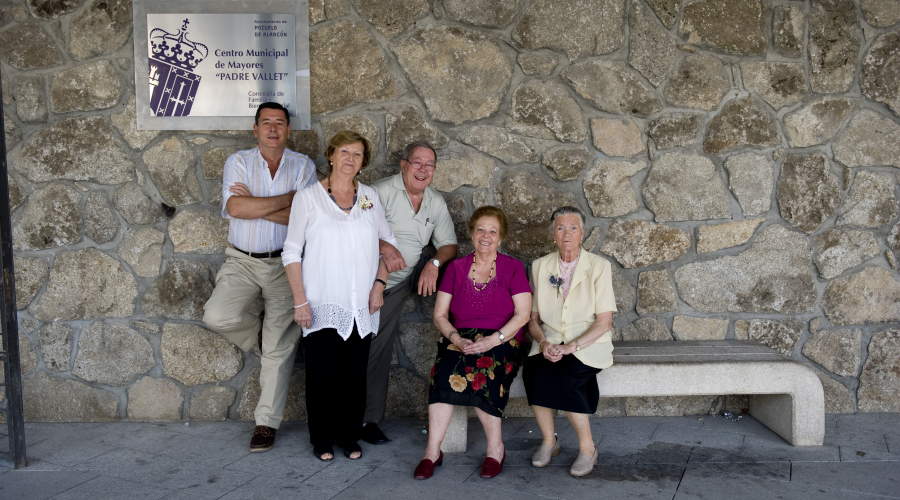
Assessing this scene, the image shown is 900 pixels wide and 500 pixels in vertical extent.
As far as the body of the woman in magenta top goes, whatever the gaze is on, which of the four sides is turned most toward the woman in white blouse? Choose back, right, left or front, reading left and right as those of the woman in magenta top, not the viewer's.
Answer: right

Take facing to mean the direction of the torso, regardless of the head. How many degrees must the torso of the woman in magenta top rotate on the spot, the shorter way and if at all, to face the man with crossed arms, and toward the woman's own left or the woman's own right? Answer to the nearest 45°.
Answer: approximately 90° to the woman's own right

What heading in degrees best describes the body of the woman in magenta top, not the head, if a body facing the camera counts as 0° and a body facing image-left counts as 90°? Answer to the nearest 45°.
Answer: approximately 0°

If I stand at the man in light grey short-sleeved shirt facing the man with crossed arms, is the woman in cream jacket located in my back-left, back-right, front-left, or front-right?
back-left

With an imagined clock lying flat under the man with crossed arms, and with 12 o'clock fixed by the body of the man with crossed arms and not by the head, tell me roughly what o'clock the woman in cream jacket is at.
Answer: The woman in cream jacket is roughly at 10 o'clock from the man with crossed arms.

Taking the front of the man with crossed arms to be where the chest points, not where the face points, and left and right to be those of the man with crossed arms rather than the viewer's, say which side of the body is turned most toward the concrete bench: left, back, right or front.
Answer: left

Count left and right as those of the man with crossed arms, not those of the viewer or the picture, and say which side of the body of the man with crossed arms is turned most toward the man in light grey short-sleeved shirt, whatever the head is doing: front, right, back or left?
left

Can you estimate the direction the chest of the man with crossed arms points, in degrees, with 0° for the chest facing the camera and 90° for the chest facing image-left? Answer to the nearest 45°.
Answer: approximately 0°
